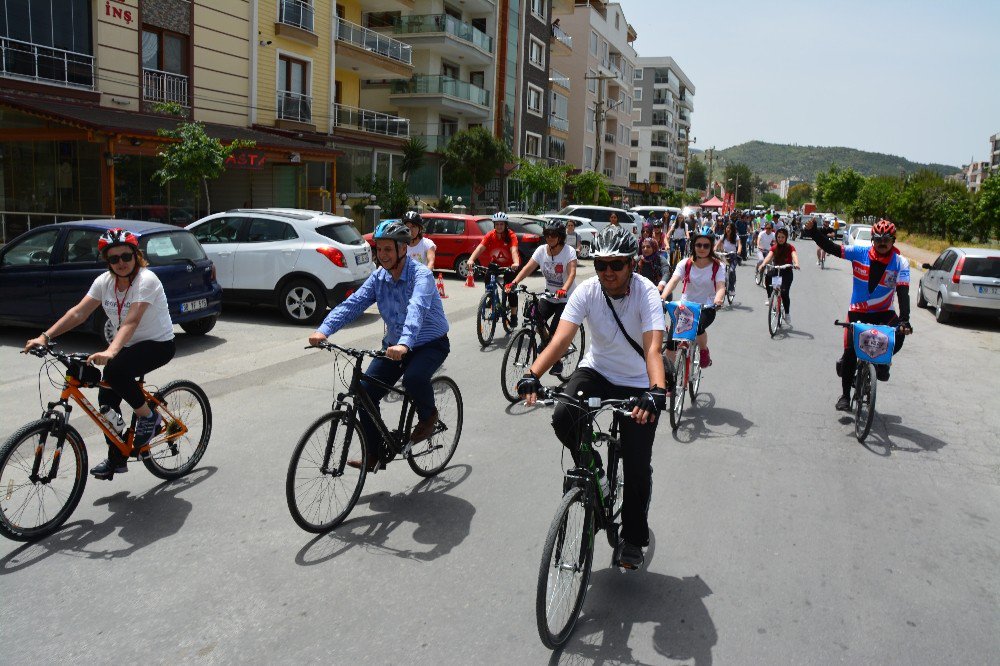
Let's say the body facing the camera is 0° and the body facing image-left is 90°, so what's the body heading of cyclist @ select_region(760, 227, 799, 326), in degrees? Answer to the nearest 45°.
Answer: approximately 0°

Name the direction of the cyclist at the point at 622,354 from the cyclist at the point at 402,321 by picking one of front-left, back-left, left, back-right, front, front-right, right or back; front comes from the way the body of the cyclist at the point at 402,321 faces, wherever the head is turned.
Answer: left

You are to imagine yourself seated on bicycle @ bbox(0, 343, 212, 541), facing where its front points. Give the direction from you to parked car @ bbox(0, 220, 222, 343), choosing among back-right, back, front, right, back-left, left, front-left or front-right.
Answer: back-right

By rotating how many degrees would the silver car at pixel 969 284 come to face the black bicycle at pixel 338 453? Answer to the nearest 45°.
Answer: approximately 135° to its left

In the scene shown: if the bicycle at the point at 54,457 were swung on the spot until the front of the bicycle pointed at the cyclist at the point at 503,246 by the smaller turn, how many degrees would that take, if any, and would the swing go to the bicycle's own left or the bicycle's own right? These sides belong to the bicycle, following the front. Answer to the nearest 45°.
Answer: approximately 180°

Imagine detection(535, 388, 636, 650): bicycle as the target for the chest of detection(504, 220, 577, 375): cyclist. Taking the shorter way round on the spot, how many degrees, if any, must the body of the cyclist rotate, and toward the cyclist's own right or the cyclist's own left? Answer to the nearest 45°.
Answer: approximately 45° to the cyclist's own left

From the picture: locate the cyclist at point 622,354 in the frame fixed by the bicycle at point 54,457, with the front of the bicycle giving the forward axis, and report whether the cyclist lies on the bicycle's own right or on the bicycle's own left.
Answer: on the bicycle's own left

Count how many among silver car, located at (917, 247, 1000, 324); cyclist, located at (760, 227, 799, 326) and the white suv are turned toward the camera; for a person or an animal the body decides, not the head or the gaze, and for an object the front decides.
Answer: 1

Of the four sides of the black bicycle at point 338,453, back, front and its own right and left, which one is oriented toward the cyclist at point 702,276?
back

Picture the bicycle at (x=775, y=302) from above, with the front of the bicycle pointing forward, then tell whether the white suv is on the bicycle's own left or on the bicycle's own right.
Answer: on the bicycle's own right
